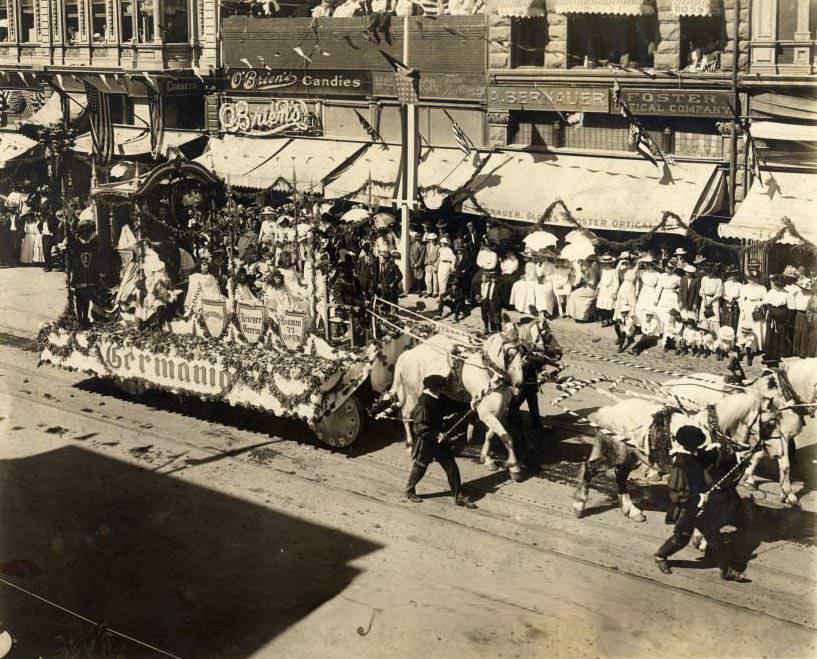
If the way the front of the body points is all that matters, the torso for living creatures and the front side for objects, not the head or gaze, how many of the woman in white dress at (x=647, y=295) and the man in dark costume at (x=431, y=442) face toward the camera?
1

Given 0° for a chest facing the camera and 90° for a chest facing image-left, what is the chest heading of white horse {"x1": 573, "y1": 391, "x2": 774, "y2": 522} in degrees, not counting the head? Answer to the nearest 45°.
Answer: approximately 270°

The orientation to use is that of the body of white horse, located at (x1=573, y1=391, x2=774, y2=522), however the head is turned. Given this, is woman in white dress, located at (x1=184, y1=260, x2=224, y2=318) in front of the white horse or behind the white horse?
behind

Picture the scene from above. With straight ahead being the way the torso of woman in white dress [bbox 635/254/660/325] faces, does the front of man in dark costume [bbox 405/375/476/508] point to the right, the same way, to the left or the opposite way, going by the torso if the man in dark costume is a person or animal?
to the left

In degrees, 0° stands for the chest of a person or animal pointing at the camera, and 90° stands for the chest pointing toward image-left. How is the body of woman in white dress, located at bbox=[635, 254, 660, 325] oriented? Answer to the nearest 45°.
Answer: approximately 0°

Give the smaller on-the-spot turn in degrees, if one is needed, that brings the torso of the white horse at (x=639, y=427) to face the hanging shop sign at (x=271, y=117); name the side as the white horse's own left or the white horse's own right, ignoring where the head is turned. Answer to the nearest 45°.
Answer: approximately 135° to the white horse's own left

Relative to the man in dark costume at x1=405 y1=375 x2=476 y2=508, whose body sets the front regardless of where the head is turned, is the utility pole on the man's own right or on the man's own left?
on the man's own left

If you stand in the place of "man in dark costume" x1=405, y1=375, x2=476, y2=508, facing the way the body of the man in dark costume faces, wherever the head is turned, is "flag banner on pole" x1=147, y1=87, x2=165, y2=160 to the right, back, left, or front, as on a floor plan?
left

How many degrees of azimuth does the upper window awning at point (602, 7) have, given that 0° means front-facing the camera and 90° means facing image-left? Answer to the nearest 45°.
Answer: approximately 0°

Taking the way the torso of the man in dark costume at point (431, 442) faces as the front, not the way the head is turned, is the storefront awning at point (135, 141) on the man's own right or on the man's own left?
on the man's own left
